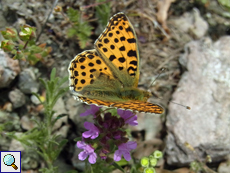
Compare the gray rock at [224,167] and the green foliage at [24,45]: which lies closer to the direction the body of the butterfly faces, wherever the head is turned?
the gray rock

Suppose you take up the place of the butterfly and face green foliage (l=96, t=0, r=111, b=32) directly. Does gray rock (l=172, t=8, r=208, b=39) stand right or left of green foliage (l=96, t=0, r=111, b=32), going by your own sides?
right
